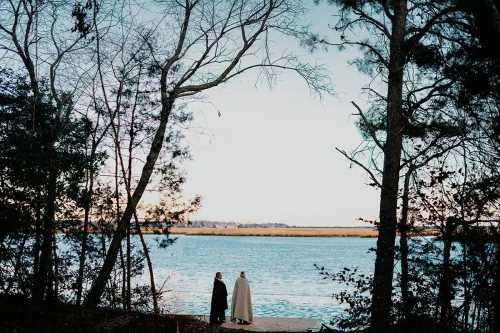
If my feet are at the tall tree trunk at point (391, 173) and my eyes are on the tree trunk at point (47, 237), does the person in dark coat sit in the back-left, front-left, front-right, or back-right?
front-right

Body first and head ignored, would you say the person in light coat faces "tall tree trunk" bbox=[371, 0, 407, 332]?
no

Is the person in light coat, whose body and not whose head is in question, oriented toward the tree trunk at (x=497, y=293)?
no

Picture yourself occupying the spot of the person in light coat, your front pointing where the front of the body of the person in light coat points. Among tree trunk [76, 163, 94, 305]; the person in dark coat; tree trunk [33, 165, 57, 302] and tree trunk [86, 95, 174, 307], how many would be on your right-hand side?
0

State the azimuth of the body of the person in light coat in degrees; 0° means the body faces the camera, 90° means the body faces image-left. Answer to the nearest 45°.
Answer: approximately 180°

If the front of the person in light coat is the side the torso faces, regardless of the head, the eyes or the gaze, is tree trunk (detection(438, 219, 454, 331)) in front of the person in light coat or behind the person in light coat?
behind

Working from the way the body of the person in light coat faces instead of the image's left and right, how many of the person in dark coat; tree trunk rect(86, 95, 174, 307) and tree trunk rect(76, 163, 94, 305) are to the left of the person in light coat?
3

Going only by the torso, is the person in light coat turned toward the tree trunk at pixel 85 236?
no

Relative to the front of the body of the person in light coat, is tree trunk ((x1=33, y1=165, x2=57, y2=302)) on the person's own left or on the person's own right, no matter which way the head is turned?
on the person's own left

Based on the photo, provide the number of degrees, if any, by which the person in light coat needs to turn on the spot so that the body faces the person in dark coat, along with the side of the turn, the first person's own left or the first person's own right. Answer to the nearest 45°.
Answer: approximately 90° to the first person's own left
